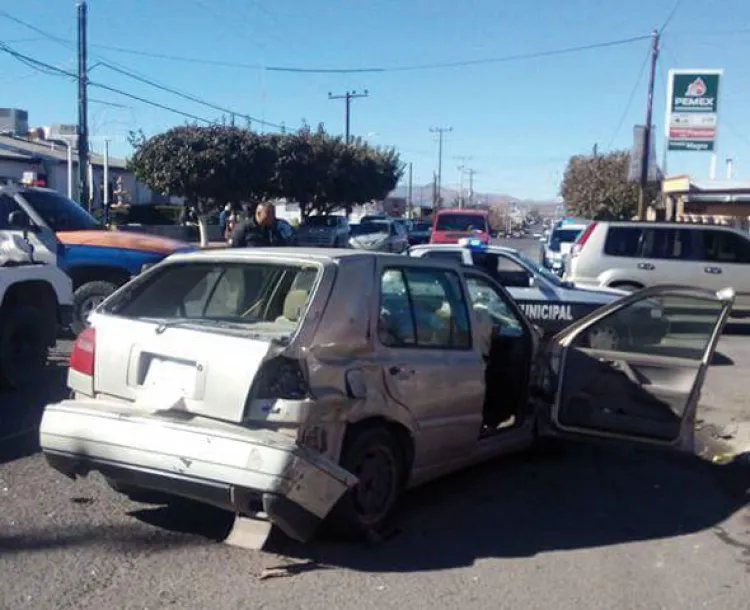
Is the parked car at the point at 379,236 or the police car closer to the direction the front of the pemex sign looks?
the police car

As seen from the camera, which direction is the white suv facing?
to the viewer's right

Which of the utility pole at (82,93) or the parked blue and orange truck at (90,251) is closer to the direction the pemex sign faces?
the parked blue and orange truck

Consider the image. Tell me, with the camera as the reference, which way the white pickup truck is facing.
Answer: facing the viewer and to the right of the viewer

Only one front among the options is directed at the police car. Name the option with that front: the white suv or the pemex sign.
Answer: the pemex sign

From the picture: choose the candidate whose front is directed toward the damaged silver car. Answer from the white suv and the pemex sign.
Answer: the pemex sign

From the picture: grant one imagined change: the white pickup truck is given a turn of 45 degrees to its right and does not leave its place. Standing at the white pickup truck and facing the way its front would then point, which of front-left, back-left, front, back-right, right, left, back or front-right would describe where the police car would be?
left

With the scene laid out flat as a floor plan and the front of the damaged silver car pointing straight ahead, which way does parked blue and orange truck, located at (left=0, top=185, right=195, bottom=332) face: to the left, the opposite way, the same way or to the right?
to the right

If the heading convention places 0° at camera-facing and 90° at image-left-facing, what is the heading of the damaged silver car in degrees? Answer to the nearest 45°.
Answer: approximately 225°

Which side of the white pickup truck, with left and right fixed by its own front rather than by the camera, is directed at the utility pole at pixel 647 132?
left

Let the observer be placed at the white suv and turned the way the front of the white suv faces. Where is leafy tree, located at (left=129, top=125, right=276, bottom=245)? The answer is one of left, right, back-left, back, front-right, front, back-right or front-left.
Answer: back-left

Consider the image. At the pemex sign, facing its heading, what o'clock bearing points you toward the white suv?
The white suv is roughly at 12 o'clock from the pemex sign.

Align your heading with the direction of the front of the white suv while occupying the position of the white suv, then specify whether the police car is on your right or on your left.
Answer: on your right

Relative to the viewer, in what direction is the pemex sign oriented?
toward the camera
